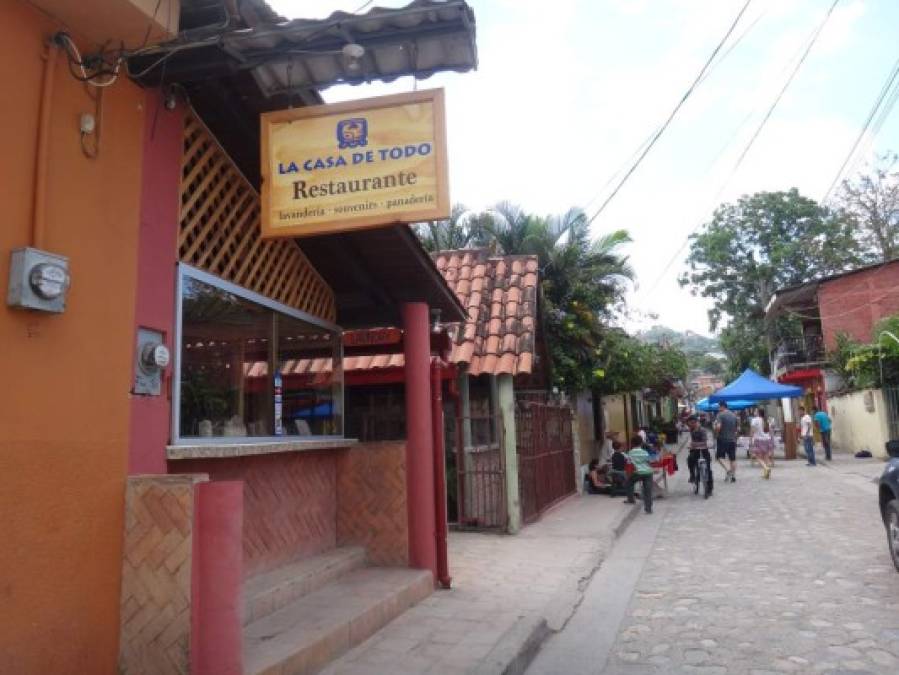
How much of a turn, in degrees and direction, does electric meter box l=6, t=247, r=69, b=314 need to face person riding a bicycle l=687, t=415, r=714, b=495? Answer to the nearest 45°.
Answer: approximately 90° to its left

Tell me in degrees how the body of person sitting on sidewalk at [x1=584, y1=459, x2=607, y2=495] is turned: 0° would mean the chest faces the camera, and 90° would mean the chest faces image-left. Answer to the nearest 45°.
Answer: approximately 270°

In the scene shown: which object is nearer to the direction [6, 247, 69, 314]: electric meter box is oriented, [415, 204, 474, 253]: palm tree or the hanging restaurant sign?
the hanging restaurant sign

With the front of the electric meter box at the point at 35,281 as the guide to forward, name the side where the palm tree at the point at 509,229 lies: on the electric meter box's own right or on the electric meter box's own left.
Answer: on the electric meter box's own left

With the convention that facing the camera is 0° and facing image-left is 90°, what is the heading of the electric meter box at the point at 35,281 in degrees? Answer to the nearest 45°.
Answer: approximately 315°

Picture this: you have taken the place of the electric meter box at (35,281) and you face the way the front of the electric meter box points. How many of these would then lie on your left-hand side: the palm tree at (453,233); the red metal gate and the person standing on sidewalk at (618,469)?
3

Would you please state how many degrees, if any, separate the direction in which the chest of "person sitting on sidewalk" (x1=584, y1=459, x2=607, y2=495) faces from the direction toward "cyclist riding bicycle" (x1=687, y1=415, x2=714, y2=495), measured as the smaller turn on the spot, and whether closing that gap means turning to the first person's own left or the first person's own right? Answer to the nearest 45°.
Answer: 0° — they already face them

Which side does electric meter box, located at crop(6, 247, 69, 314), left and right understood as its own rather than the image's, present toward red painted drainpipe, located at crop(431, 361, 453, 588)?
left

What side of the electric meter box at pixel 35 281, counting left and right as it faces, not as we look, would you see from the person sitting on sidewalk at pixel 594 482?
left
